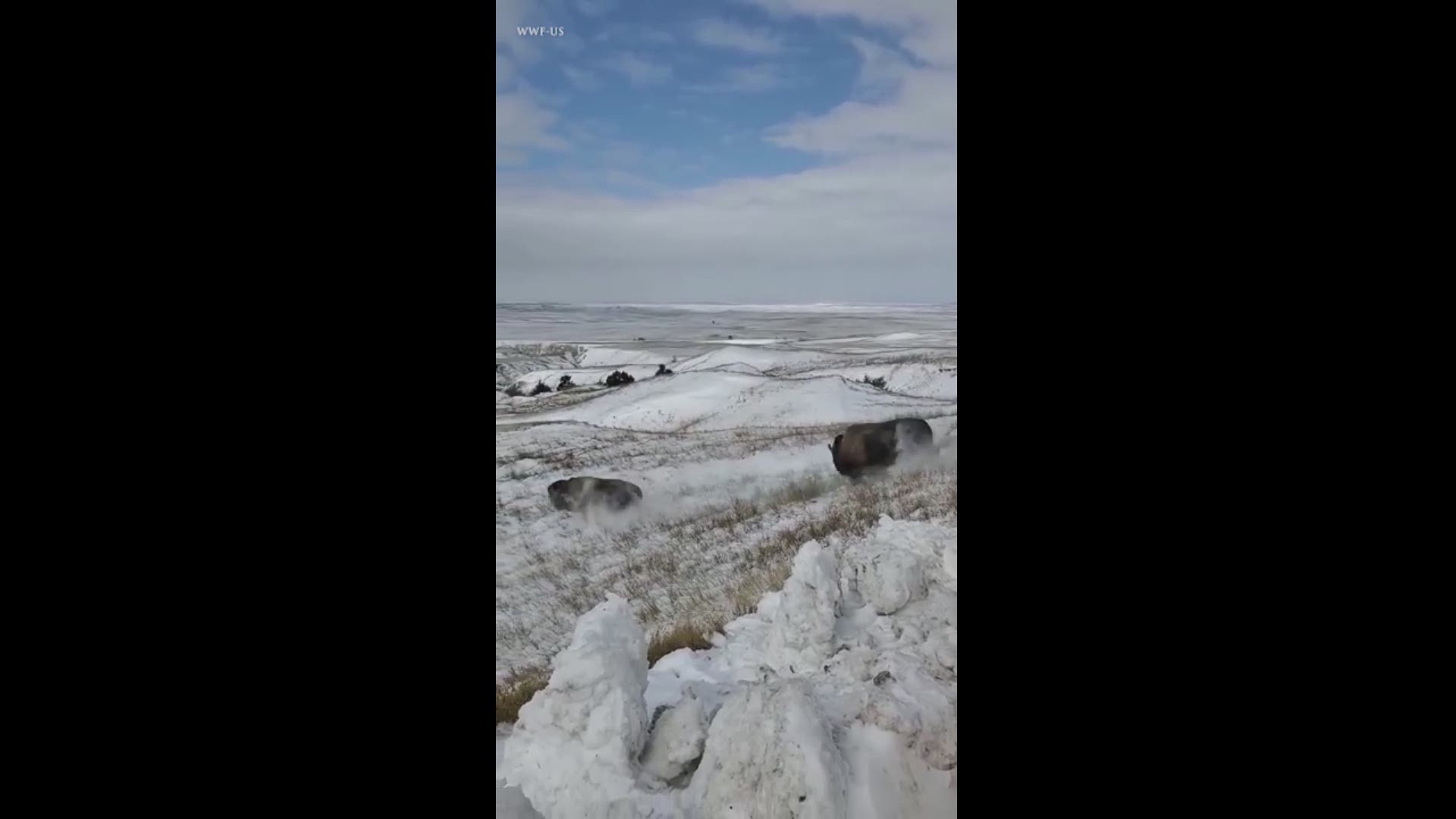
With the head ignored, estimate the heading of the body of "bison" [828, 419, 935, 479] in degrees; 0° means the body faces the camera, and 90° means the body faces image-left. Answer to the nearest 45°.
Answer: approximately 90°
